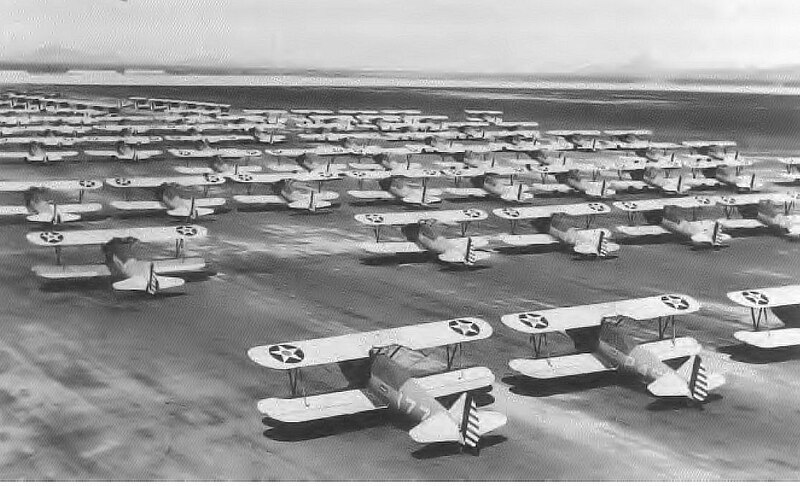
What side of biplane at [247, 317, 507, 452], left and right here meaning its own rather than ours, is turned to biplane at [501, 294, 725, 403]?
right

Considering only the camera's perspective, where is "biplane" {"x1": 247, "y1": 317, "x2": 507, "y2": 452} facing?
facing away from the viewer and to the left of the viewer

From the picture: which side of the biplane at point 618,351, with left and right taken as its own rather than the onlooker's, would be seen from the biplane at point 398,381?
left

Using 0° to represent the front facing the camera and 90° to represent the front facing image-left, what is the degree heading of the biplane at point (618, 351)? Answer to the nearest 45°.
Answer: approximately 135°

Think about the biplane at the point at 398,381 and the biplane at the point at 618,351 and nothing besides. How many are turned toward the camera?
0
